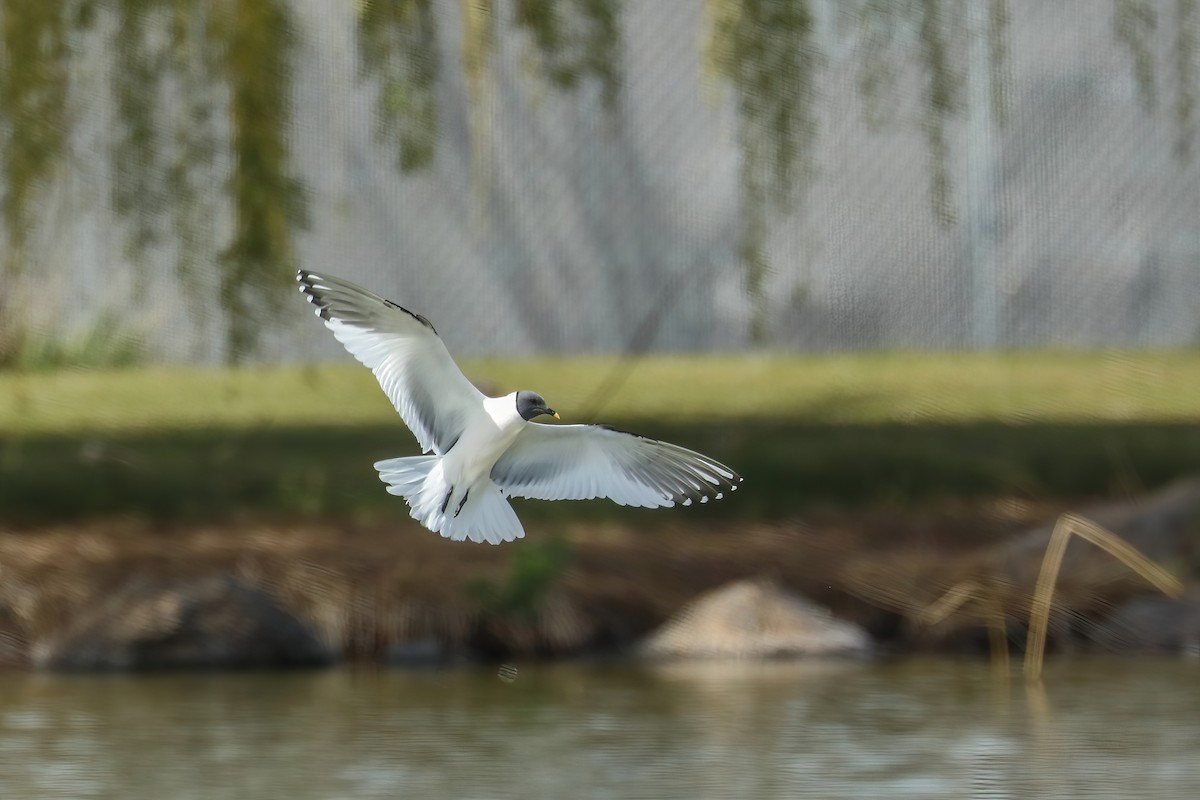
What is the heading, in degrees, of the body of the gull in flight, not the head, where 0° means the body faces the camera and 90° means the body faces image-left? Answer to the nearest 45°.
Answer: approximately 315°

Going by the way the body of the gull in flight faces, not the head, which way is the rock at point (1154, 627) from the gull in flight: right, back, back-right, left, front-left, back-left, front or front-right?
left

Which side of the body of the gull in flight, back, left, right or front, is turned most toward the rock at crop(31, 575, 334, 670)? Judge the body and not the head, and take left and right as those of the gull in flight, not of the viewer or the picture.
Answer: back

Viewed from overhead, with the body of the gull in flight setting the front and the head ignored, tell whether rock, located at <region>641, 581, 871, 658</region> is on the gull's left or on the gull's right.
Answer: on the gull's left

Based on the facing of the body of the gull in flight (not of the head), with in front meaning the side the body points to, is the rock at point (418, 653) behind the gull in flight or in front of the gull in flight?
behind
